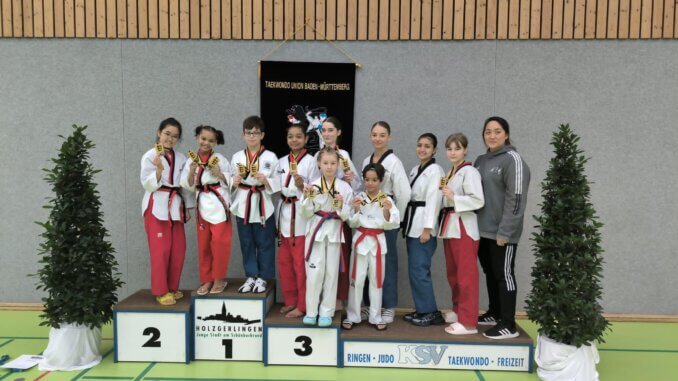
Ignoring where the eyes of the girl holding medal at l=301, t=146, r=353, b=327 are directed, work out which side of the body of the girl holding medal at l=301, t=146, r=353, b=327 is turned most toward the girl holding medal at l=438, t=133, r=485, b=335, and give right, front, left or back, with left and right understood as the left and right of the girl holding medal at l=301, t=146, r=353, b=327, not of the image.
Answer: left

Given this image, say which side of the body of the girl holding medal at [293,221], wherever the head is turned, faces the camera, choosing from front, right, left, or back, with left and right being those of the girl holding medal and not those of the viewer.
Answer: front

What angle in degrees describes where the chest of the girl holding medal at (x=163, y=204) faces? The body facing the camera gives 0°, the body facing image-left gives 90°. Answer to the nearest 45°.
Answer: approximately 0°

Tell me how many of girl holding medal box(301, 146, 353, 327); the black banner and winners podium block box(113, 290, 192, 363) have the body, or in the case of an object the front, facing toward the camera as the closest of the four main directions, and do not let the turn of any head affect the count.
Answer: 3

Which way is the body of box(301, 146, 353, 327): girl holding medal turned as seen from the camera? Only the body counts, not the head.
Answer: toward the camera

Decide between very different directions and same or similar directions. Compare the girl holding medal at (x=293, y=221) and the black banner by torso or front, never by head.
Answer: same or similar directions

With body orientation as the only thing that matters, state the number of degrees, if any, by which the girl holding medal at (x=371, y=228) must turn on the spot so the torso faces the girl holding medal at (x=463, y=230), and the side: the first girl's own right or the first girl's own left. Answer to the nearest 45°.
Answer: approximately 90° to the first girl's own left

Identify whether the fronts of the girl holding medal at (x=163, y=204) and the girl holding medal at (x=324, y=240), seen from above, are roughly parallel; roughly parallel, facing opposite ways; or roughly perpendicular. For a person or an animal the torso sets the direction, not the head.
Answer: roughly parallel

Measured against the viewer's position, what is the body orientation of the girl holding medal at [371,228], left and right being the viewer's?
facing the viewer
